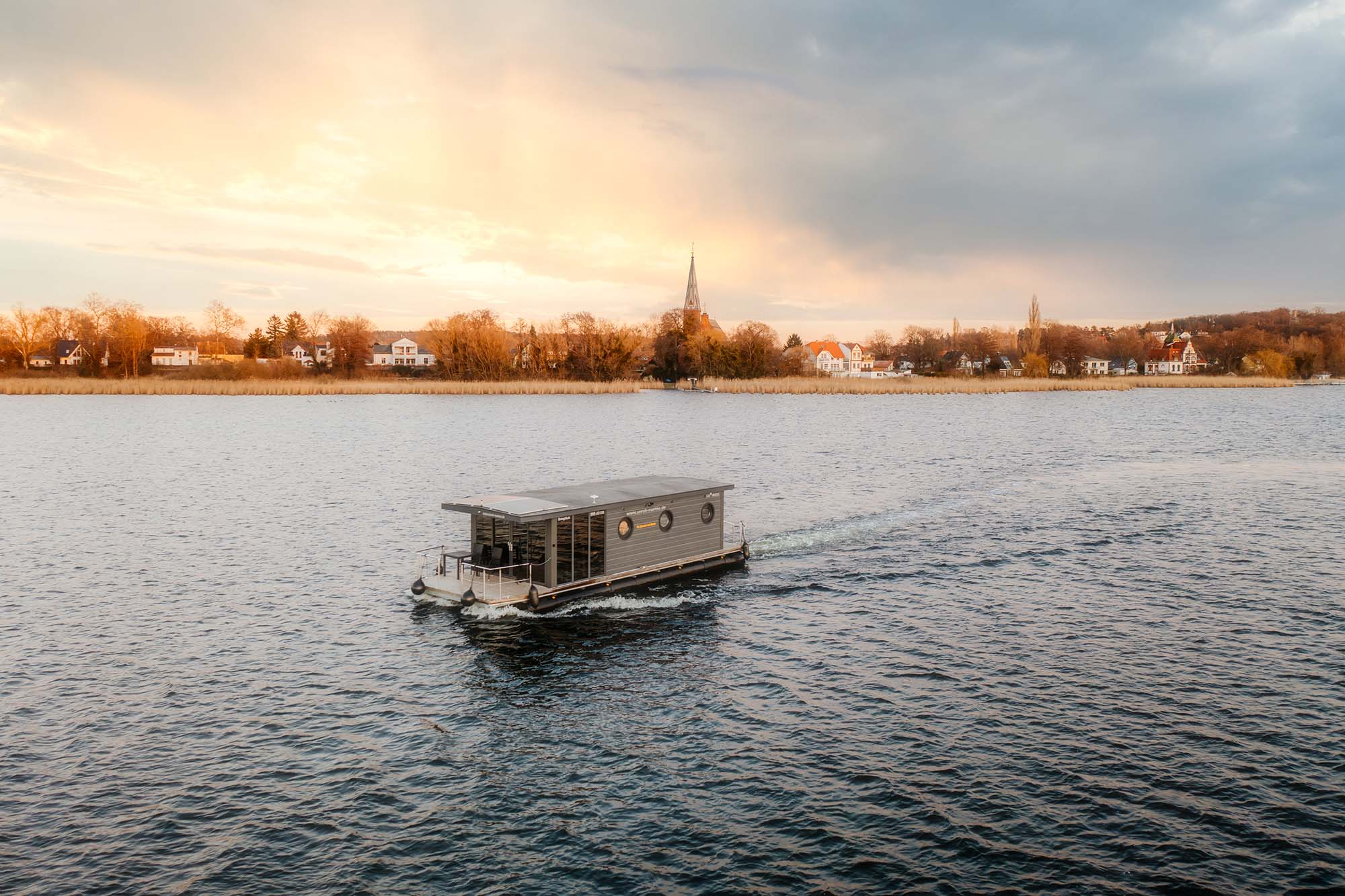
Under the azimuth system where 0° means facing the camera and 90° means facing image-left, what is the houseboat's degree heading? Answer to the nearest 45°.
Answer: approximately 45°
